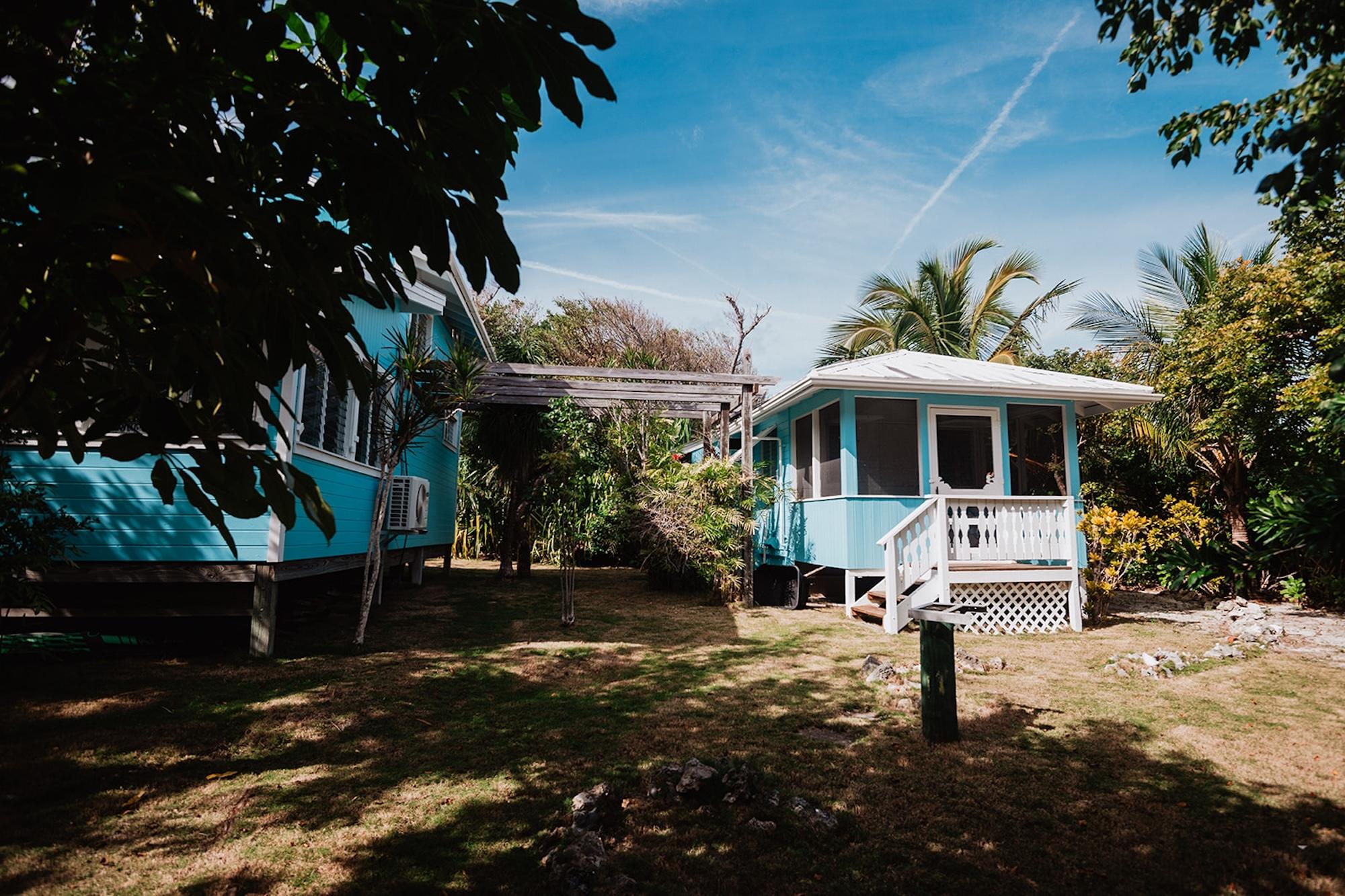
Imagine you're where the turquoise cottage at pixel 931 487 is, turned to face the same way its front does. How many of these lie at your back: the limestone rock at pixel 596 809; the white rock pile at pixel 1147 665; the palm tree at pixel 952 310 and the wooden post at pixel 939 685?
1

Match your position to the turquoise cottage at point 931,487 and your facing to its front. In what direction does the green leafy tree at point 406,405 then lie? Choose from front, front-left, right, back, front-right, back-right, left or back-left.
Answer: front-right

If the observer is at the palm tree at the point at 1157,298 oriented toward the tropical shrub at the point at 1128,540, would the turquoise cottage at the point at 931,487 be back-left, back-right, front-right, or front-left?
front-right

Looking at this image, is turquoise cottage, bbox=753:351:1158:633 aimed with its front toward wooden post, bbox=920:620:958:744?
yes

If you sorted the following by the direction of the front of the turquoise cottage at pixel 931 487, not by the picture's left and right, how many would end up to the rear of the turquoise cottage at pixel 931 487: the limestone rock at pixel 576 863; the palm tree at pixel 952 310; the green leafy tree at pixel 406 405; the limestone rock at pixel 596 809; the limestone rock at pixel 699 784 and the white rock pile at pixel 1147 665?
1

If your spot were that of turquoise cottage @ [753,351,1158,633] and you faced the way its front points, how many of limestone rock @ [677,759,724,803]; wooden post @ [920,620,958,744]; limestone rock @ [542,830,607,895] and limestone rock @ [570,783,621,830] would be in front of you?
4

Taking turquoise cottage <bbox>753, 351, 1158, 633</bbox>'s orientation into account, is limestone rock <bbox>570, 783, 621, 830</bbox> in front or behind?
in front

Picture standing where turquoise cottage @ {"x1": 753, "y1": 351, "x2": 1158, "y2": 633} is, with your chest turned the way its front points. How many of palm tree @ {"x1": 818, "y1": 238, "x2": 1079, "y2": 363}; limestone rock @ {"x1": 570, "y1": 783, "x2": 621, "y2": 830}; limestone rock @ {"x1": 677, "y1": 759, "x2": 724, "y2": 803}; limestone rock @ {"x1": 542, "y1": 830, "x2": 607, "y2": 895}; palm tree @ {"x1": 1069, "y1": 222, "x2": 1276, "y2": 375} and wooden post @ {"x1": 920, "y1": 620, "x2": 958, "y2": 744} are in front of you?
4

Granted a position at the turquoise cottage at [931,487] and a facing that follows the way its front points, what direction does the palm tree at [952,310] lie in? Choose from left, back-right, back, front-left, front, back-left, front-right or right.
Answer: back

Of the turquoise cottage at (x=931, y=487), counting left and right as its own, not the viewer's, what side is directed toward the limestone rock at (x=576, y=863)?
front

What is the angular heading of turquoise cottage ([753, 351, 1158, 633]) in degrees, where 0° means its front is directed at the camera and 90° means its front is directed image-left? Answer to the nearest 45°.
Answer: approximately 0°

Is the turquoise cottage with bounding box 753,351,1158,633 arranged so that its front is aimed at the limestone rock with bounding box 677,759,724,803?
yes

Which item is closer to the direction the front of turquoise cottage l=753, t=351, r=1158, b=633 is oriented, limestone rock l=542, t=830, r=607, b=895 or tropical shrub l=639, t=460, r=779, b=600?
the limestone rock

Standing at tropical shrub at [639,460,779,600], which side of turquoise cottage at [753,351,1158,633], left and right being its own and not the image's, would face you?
right
